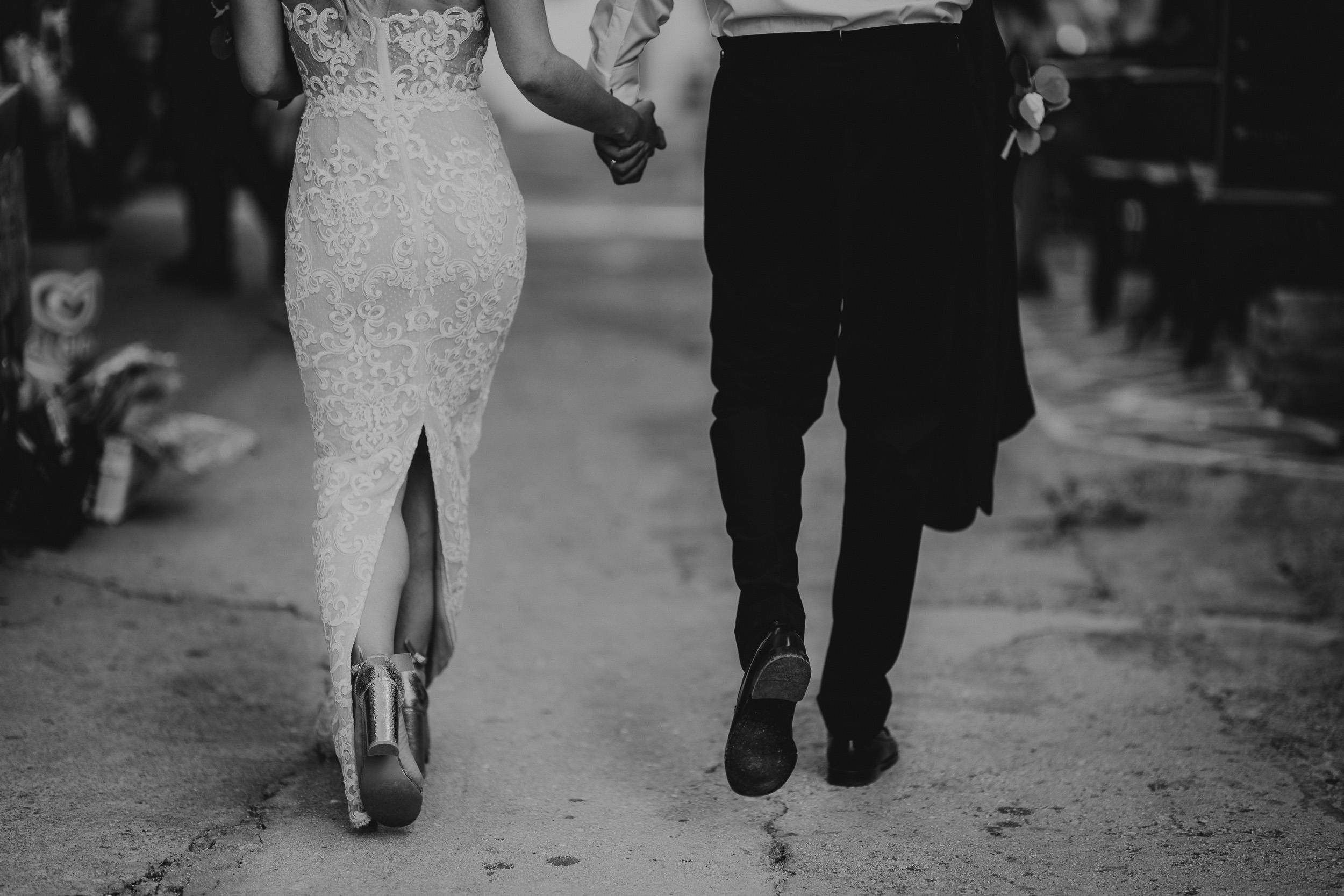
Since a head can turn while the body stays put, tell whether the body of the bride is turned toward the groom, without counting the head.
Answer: no

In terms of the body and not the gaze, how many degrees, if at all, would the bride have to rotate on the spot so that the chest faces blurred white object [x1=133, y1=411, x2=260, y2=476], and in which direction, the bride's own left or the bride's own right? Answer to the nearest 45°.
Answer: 0° — they already face it

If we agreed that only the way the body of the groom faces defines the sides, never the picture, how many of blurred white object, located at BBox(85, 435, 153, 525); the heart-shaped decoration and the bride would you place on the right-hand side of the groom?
0

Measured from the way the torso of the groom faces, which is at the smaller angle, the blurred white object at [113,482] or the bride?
the blurred white object

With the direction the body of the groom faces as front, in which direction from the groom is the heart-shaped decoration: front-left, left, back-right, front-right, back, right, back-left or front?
front-left

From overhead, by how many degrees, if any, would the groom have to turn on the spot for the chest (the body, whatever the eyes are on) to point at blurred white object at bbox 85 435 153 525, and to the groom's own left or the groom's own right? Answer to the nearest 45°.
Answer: approximately 45° to the groom's own left

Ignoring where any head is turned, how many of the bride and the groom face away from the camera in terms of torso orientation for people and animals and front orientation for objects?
2

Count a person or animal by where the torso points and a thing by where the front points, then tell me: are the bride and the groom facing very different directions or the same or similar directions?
same or similar directions

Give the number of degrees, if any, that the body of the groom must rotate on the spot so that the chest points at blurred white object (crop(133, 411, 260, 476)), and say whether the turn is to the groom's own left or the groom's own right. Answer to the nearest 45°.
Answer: approximately 45° to the groom's own left

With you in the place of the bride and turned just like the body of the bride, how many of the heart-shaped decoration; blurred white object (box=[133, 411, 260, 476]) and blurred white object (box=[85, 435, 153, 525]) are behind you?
0

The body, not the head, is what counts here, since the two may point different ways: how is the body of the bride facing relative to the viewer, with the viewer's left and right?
facing away from the viewer

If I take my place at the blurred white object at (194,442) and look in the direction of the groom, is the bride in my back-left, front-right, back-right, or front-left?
front-right

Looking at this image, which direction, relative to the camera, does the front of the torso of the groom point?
away from the camera

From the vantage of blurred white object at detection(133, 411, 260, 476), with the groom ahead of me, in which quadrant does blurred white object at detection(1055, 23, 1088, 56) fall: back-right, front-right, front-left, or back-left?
front-left

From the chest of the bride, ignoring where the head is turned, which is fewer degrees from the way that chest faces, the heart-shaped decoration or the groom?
the heart-shaped decoration
